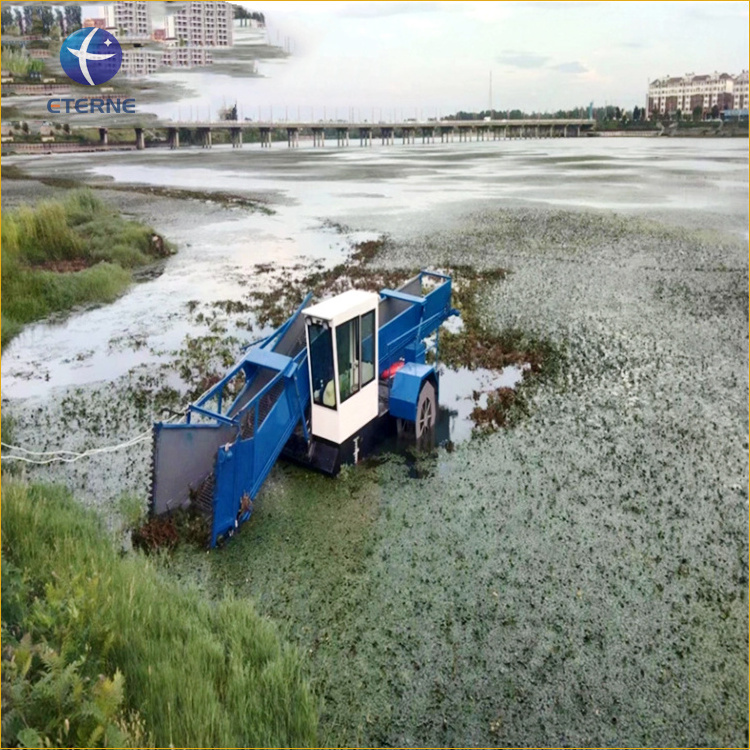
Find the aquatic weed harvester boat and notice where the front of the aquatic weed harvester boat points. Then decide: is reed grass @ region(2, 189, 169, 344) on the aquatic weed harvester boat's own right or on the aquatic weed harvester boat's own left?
on the aquatic weed harvester boat's own right

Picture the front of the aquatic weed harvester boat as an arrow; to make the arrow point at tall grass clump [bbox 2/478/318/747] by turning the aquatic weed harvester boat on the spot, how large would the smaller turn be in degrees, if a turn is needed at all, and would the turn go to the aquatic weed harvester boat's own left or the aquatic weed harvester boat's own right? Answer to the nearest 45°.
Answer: approximately 45° to the aquatic weed harvester boat's own left

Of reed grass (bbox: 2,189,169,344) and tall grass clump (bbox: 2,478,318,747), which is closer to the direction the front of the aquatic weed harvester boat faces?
the tall grass clump

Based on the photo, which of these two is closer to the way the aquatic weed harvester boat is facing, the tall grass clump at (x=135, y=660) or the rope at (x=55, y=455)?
the tall grass clump

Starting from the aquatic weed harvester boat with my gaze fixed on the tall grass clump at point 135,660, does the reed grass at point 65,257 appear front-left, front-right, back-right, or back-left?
back-right

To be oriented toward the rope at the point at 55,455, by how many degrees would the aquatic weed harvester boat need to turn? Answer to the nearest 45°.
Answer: approximately 90° to its right

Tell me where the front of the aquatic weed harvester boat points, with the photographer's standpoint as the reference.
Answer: facing the viewer and to the left of the viewer
